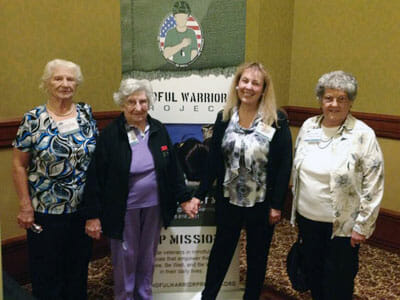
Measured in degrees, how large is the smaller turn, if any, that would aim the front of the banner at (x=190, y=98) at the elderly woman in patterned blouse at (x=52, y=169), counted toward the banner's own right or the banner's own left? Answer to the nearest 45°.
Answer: approximately 45° to the banner's own right

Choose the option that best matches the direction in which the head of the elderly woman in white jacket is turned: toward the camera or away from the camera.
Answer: toward the camera

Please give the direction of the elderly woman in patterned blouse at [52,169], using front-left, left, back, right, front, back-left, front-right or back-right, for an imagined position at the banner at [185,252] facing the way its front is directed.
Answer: front-right

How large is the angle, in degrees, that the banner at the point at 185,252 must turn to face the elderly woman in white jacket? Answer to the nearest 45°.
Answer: approximately 45° to its left

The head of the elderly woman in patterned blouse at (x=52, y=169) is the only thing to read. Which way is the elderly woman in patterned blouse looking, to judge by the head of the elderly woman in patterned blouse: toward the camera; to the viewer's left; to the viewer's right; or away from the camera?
toward the camera

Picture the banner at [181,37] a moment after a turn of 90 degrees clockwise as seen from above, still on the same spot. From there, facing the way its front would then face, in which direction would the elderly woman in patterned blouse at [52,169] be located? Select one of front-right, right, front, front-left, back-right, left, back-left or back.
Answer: front-left
